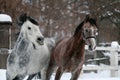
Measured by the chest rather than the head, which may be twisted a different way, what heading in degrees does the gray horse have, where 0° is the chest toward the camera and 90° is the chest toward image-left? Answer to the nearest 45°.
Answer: approximately 45°

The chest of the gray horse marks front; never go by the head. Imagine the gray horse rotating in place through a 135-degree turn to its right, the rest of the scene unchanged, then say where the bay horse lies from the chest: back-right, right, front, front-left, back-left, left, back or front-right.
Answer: right

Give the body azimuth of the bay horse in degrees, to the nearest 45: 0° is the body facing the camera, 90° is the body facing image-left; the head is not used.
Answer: approximately 315°
